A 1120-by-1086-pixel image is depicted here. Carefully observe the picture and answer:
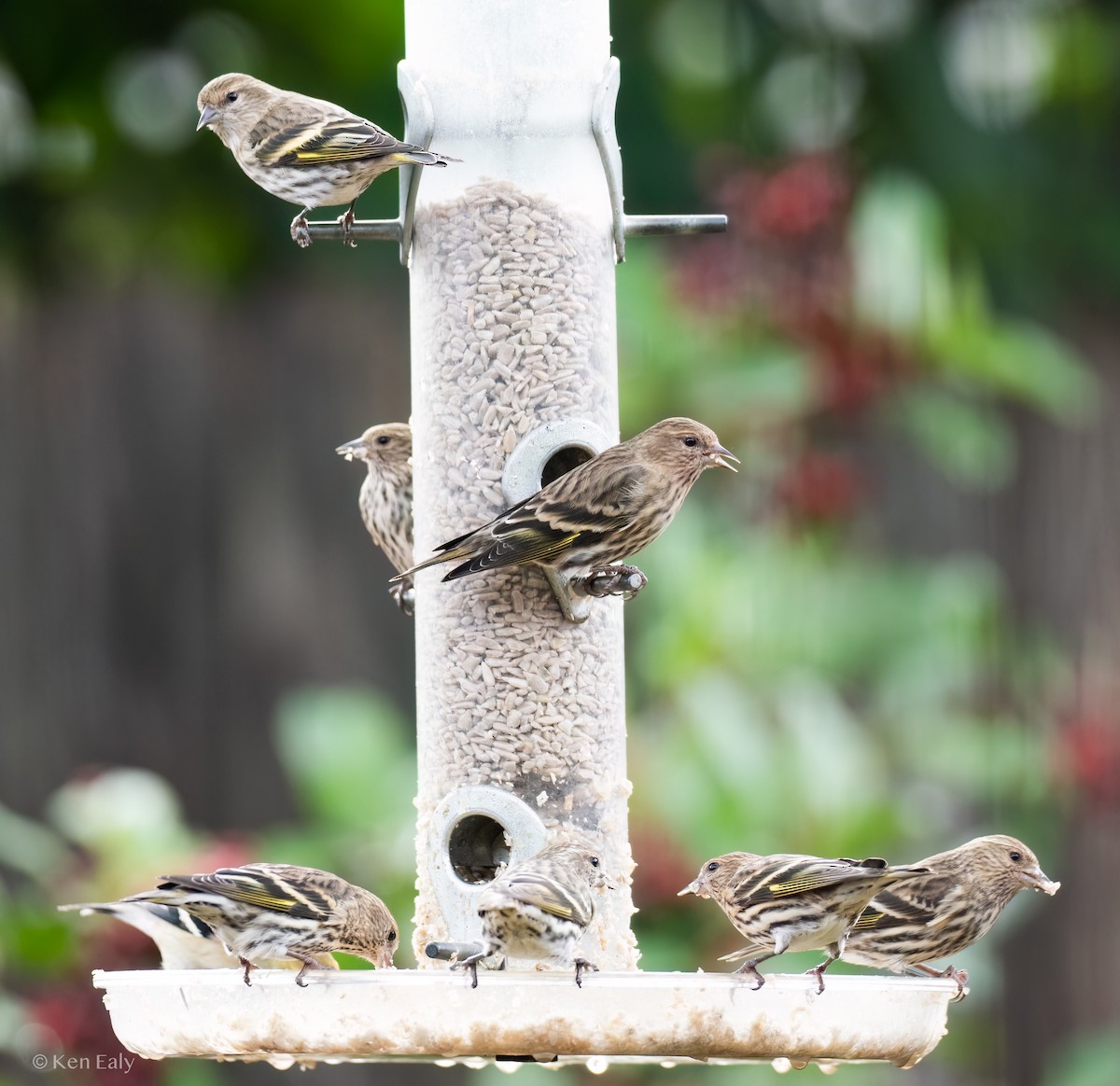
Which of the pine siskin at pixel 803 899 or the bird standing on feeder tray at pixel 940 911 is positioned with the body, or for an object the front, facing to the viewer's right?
the bird standing on feeder tray

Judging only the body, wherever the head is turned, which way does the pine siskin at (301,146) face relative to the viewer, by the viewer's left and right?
facing to the left of the viewer

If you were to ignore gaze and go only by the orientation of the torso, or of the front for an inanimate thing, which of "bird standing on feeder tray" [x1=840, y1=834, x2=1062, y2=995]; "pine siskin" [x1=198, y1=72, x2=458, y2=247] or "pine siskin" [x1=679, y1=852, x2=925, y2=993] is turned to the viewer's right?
the bird standing on feeder tray

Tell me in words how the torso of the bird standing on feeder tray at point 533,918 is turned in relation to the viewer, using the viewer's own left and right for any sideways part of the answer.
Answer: facing away from the viewer and to the right of the viewer

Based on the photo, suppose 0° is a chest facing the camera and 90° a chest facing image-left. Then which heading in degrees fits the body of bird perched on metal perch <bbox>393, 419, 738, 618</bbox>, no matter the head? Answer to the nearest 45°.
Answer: approximately 270°

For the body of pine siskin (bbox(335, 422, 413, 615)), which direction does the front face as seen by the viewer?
to the viewer's left

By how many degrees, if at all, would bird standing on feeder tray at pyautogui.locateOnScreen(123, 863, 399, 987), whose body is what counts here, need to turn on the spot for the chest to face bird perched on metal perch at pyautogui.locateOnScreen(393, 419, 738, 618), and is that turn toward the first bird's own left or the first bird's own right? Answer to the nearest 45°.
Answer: approximately 45° to the first bird's own left

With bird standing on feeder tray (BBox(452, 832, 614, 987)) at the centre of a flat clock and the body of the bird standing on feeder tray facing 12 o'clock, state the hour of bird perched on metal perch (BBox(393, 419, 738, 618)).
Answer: The bird perched on metal perch is roughly at 11 o'clock from the bird standing on feeder tray.

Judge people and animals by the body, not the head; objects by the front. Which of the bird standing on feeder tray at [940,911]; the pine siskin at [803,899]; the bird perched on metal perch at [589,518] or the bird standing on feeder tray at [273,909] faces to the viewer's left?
the pine siskin

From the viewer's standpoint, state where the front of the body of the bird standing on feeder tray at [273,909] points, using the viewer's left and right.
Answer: facing to the right of the viewer

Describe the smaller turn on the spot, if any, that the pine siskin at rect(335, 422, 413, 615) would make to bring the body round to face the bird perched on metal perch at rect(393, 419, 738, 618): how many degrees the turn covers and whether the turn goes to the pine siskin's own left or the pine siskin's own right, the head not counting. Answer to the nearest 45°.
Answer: approximately 135° to the pine siskin's own left

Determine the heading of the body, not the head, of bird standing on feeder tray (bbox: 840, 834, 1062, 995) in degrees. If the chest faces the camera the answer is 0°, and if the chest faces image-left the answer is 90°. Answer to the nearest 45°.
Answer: approximately 270°

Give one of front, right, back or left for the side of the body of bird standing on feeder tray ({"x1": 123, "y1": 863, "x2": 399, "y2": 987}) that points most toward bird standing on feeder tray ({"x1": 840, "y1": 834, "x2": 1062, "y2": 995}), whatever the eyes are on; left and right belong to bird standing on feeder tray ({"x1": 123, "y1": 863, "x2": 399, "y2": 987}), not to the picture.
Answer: front

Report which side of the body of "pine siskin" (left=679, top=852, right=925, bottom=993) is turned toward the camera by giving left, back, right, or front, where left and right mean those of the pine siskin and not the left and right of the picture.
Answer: left
